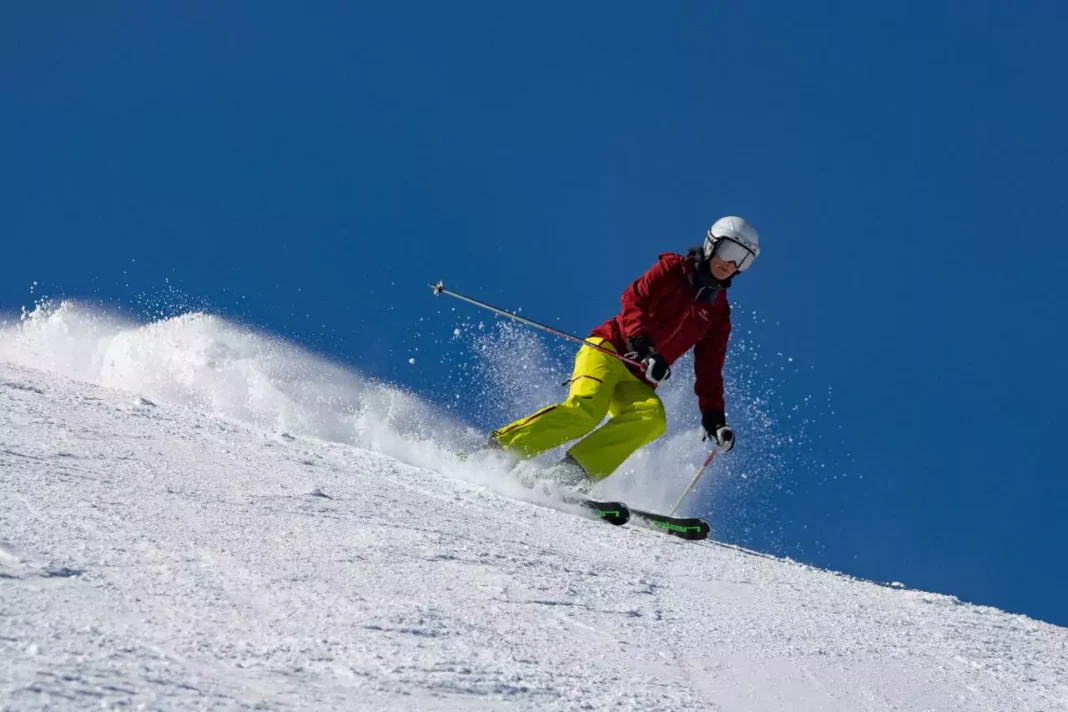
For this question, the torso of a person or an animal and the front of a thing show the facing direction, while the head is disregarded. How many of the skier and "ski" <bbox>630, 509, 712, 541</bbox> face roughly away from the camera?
0

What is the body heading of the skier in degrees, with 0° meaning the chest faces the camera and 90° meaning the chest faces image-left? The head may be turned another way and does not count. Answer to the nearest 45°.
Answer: approximately 315°

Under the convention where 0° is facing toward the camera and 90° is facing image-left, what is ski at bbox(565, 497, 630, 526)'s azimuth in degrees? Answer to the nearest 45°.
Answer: approximately 315°

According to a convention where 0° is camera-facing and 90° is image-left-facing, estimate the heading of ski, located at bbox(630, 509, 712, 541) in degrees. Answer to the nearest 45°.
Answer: approximately 315°

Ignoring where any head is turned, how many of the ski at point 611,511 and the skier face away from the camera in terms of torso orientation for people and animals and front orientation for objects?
0
